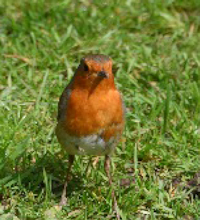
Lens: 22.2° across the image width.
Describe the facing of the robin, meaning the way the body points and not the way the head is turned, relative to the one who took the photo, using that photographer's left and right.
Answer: facing the viewer
